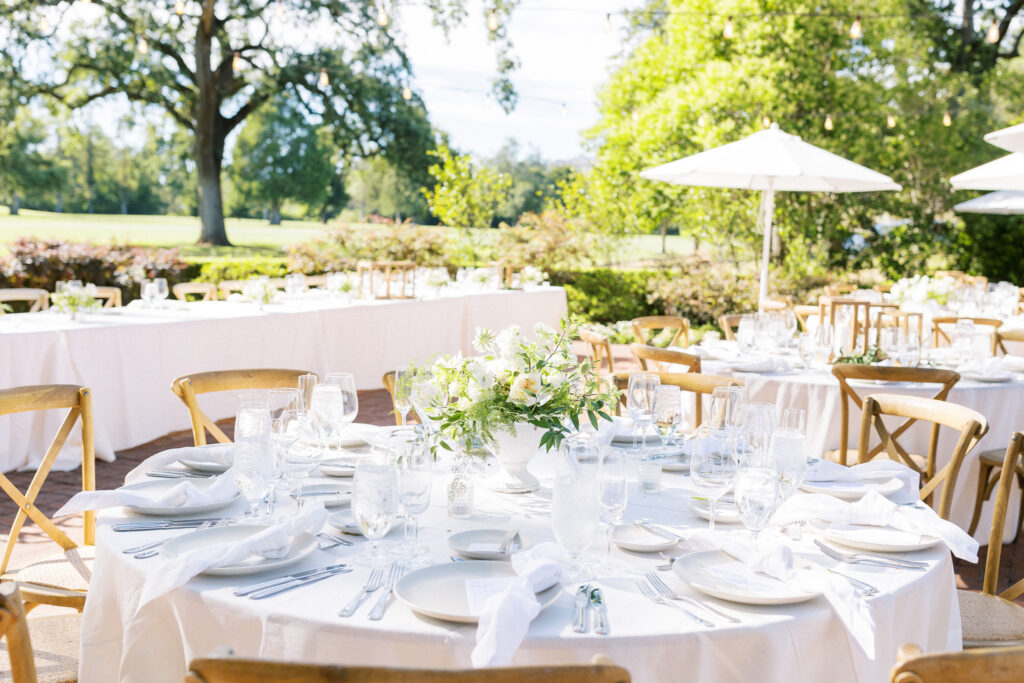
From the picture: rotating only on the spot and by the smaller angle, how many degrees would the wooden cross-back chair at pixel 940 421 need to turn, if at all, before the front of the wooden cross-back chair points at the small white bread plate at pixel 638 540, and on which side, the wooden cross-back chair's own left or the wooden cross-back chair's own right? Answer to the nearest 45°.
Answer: approximately 45° to the wooden cross-back chair's own left

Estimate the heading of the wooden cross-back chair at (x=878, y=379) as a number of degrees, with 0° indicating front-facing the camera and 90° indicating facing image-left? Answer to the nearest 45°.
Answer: approximately 180°

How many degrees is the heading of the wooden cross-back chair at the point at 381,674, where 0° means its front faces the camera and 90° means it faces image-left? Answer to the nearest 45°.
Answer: approximately 180°

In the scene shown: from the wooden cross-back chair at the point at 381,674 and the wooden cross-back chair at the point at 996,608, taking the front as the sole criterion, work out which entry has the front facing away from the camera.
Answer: the wooden cross-back chair at the point at 381,674

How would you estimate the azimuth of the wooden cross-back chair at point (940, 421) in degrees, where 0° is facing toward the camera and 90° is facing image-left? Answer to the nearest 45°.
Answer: approximately 45°

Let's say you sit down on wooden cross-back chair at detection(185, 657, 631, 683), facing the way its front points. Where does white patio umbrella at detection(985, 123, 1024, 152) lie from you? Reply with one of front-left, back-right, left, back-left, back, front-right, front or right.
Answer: front-right

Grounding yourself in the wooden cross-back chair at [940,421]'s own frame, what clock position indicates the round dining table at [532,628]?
The round dining table is roughly at 11 o'clock from the wooden cross-back chair.

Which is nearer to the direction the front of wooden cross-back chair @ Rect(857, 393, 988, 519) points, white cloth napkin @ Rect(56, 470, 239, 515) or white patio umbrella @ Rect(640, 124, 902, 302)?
the white cloth napkin

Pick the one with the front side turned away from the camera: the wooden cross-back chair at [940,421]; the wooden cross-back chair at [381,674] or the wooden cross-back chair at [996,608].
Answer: the wooden cross-back chair at [381,674]

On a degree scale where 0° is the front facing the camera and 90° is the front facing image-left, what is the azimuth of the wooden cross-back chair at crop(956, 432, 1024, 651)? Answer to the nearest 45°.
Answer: approximately 45°

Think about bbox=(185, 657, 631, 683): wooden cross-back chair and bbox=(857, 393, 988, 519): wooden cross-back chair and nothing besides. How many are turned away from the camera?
1
